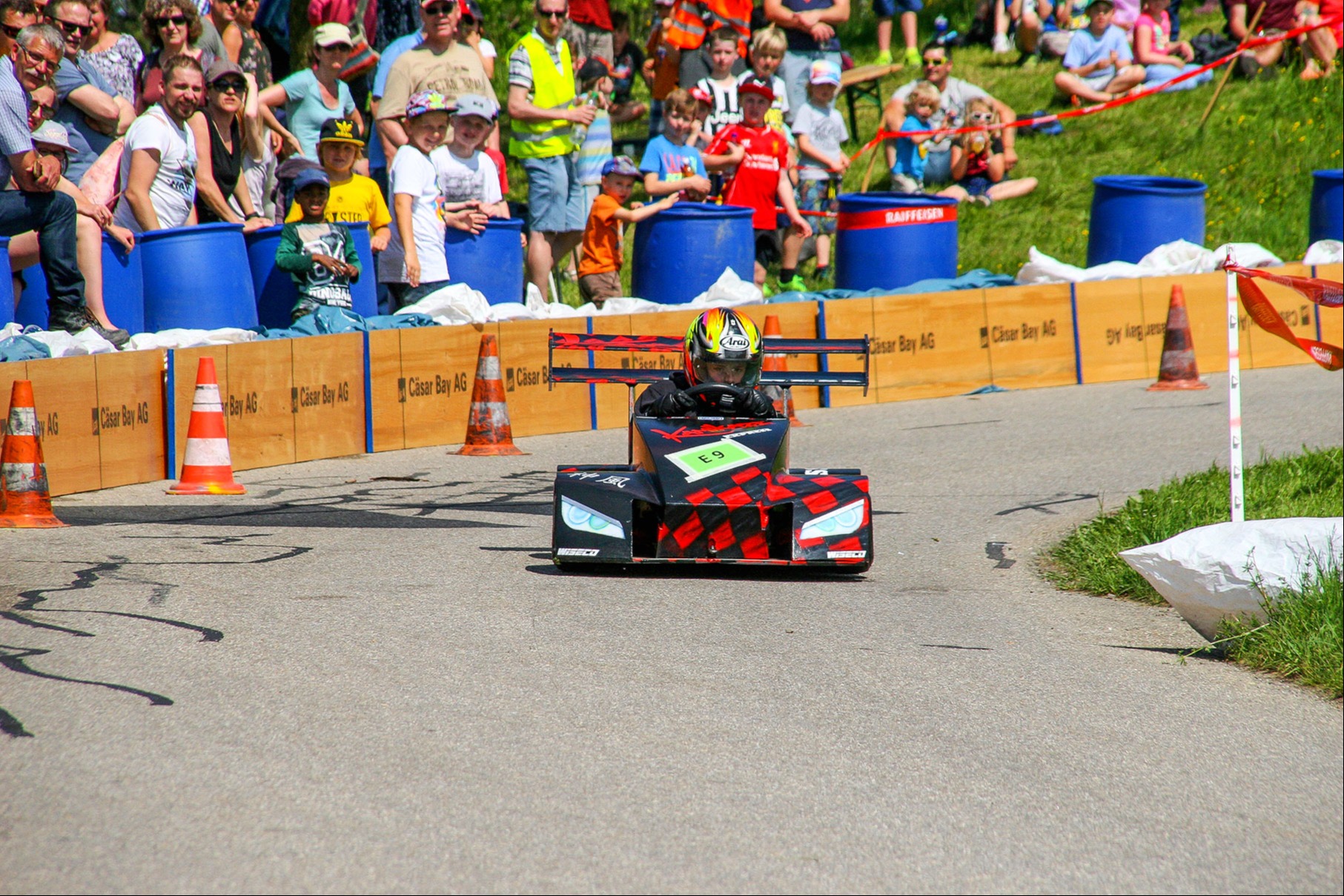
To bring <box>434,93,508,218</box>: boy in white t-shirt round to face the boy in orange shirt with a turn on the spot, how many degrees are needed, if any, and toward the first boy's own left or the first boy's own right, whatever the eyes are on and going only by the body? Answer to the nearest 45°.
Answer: approximately 135° to the first boy's own left

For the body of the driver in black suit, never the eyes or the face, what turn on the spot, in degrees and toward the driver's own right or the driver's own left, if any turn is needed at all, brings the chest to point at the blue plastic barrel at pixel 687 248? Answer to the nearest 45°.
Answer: approximately 180°

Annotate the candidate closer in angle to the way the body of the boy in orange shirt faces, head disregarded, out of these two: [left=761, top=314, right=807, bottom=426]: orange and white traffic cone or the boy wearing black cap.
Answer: the orange and white traffic cone

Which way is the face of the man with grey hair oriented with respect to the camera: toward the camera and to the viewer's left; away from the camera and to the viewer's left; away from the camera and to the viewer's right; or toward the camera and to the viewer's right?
toward the camera and to the viewer's right

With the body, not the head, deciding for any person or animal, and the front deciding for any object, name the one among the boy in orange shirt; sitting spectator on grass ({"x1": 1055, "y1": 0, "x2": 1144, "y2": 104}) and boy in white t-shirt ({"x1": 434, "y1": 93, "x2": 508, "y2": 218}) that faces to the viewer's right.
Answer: the boy in orange shirt

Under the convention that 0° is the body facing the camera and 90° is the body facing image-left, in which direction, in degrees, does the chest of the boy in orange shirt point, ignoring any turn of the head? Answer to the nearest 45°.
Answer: approximately 270°

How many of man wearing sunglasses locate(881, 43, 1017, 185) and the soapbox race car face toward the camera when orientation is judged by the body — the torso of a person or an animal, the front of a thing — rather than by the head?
2

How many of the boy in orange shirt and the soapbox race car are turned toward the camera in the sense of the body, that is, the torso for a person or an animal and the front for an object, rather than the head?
1

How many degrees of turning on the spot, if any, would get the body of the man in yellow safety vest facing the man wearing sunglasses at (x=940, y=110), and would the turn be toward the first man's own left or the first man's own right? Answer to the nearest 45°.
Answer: approximately 90° to the first man's own left
